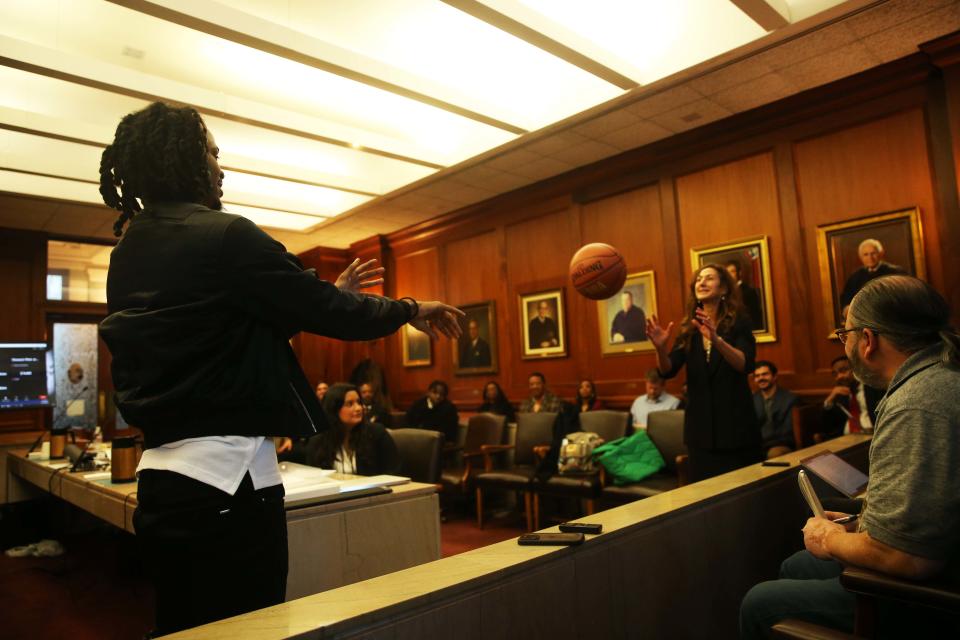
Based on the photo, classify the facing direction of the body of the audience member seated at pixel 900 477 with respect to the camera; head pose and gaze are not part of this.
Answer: to the viewer's left

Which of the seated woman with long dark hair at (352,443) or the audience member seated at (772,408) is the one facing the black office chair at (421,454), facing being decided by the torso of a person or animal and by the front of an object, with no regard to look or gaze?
the audience member seated

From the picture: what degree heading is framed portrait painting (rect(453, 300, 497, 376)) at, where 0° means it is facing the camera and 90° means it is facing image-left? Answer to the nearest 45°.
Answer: approximately 45°

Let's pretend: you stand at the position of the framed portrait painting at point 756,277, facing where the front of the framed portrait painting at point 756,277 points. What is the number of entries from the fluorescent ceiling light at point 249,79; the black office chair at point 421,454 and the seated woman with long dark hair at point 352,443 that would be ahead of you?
3

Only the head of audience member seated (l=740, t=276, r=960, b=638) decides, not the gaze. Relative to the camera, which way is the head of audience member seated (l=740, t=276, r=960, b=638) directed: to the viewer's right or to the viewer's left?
to the viewer's left

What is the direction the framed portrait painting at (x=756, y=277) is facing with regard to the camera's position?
facing the viewer and to the left of the viewer

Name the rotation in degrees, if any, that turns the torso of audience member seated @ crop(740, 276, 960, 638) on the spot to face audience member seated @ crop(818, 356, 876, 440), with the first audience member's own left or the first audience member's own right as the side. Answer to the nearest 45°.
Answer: approximately 90° to the first audience member's own right

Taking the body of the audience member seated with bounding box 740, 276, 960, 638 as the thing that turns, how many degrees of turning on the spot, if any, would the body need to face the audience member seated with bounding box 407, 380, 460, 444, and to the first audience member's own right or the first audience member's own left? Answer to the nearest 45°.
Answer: approximately 45° to the first audience member's own right

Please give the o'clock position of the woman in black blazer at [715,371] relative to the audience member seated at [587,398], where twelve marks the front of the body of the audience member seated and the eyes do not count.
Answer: The woman in black blazer is roughly at 10 o'clock from the audience member seated.

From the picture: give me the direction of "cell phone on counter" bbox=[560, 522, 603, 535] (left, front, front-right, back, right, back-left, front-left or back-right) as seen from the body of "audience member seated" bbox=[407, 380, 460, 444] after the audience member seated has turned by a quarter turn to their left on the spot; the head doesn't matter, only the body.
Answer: front-right

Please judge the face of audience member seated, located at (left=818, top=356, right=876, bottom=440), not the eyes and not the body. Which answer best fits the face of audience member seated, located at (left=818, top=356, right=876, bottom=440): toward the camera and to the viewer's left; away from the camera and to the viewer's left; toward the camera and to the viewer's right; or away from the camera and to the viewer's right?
toward the camera and to the viewer's left

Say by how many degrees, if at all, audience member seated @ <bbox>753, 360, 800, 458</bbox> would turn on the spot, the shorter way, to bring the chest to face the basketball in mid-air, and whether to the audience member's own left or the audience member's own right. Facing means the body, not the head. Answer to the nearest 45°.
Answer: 0° — they already face it

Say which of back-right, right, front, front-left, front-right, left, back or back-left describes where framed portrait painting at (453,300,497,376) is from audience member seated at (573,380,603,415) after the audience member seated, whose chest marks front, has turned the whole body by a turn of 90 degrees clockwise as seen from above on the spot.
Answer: front

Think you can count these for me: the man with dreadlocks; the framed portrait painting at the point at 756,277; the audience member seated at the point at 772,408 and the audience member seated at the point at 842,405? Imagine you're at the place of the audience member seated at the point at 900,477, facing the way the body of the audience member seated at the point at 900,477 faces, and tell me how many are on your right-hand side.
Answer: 3

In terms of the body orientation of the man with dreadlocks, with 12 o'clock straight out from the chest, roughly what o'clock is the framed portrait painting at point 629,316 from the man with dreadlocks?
The framed portrait painting is roughly at 12 o'clock from the man with dreadlocks.

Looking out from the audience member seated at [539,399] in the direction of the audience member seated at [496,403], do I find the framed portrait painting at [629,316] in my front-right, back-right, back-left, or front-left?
back-right
